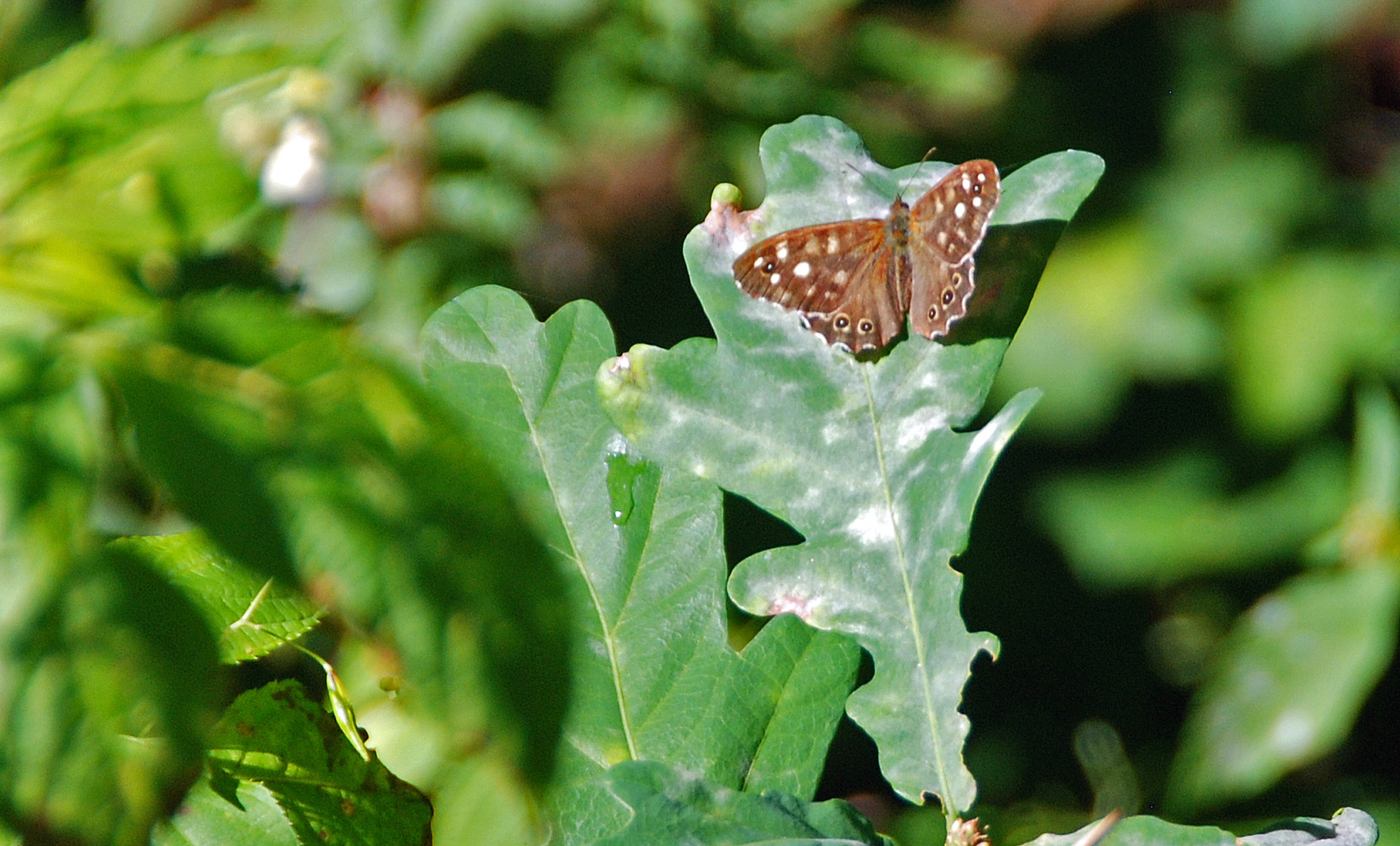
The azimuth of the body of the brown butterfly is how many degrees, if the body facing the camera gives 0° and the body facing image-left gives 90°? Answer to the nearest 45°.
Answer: approximately 180°
